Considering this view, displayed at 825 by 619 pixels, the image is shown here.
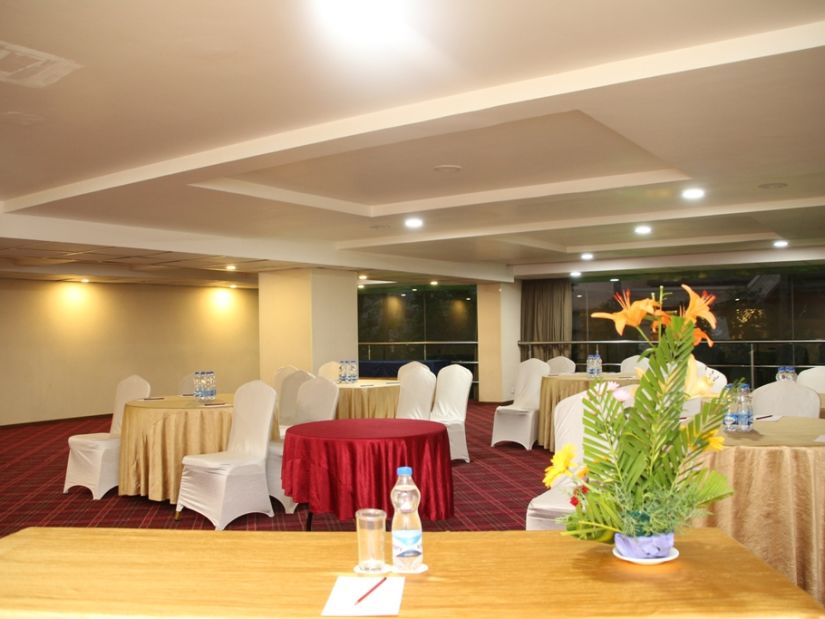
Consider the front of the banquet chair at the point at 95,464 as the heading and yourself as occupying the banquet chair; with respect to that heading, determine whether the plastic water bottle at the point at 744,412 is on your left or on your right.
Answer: on your left

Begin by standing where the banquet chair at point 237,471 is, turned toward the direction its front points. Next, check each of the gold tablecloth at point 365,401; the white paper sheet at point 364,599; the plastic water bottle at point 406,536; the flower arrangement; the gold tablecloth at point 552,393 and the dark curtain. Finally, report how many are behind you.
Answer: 3
